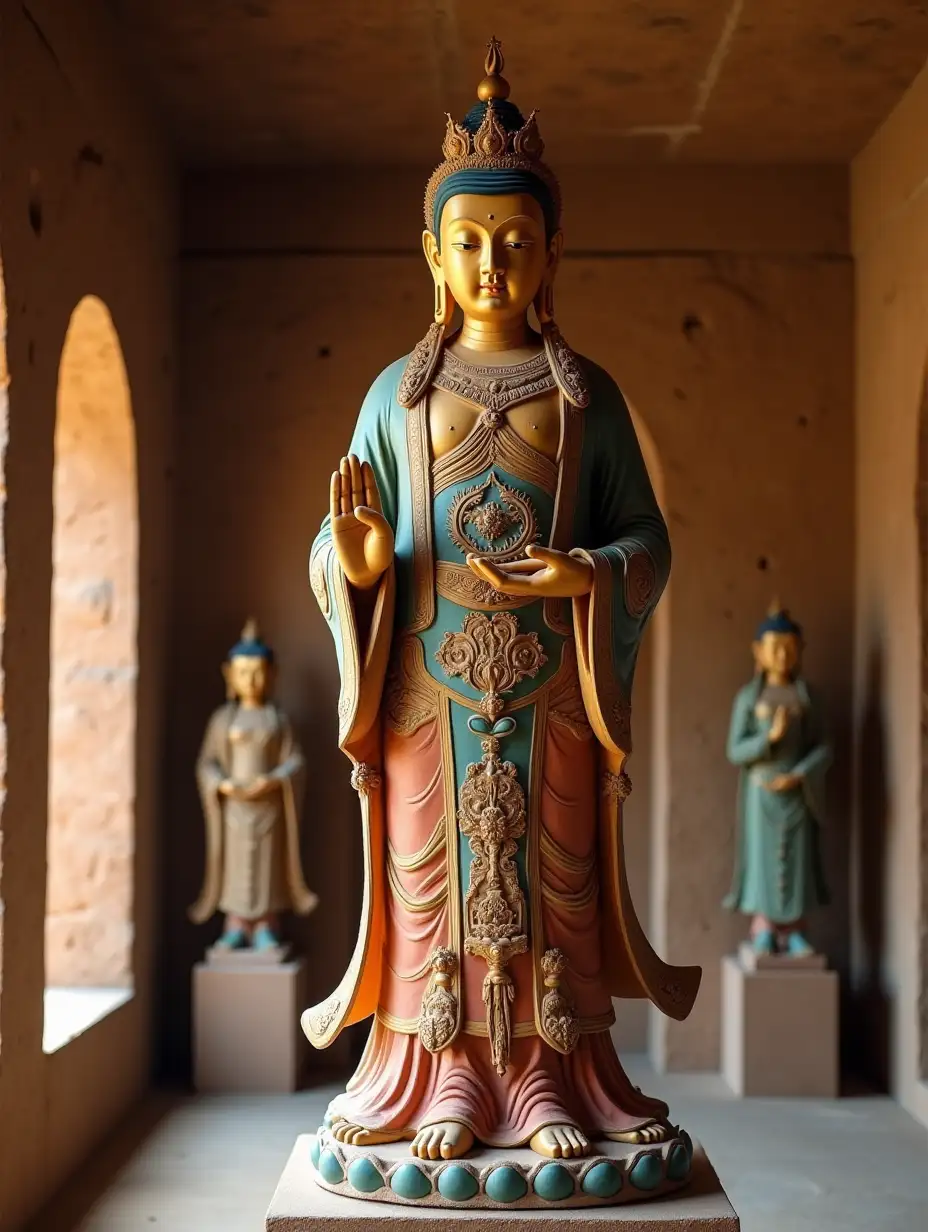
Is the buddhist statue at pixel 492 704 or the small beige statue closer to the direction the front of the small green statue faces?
the buddhist statue

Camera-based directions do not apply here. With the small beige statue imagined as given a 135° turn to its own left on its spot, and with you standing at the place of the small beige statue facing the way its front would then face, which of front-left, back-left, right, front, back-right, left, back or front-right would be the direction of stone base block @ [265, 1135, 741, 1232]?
back-right

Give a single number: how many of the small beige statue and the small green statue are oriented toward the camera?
2

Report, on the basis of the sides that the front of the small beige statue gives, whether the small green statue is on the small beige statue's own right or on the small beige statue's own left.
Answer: on the small beige statue's own left

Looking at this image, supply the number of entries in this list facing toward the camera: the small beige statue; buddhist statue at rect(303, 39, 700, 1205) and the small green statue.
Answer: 3

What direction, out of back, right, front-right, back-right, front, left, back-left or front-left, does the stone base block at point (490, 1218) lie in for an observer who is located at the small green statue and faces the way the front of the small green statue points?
front

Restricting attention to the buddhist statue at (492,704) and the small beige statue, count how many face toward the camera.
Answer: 2

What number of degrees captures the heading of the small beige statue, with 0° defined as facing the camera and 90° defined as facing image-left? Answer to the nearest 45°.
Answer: approximately 0°

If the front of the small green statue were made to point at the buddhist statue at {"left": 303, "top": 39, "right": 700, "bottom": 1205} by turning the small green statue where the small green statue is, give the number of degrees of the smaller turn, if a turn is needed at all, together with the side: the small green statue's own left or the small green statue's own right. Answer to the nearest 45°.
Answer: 0° — it already faces it

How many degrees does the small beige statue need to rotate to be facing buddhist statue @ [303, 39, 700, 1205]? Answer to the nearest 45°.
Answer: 0° — it already faces it

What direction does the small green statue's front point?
toward the camera
